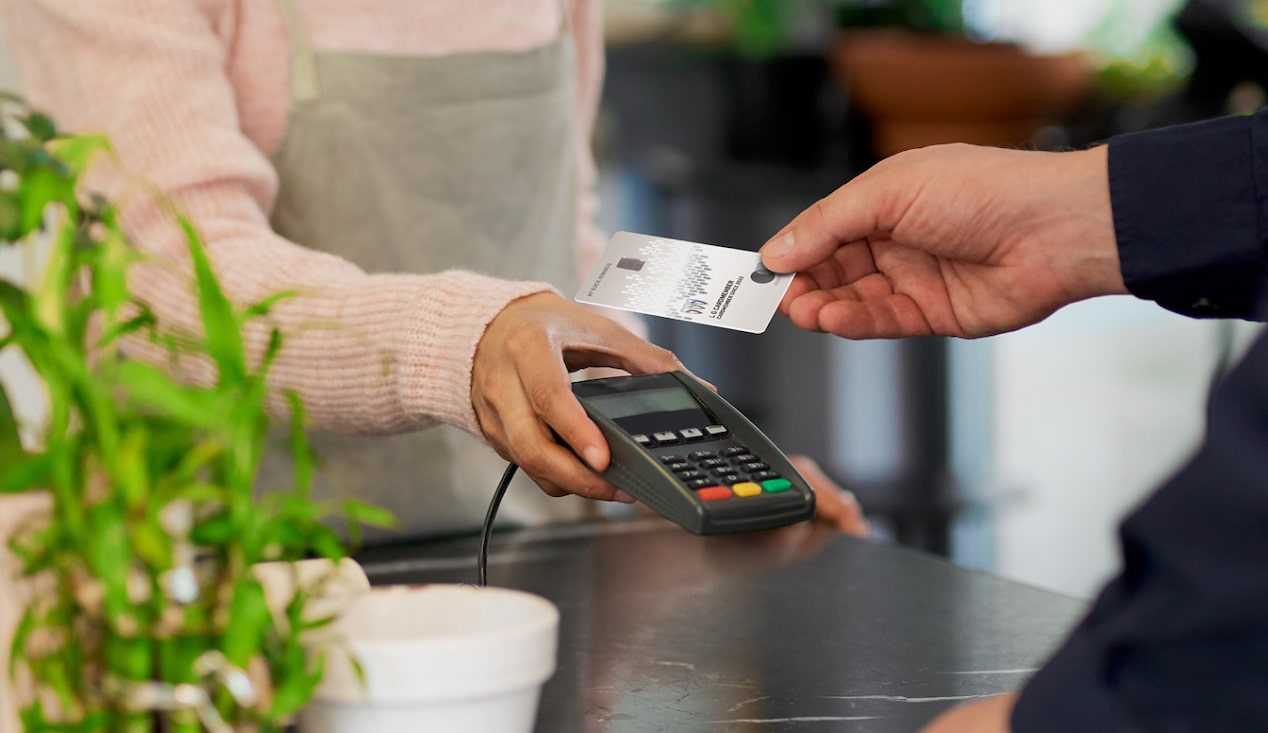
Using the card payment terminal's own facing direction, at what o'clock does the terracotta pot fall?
The terracotta pot is roughly at 8 o'clock from the card payment terminal.

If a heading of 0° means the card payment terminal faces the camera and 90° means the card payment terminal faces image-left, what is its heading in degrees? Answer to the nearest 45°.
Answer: approximately 315°
